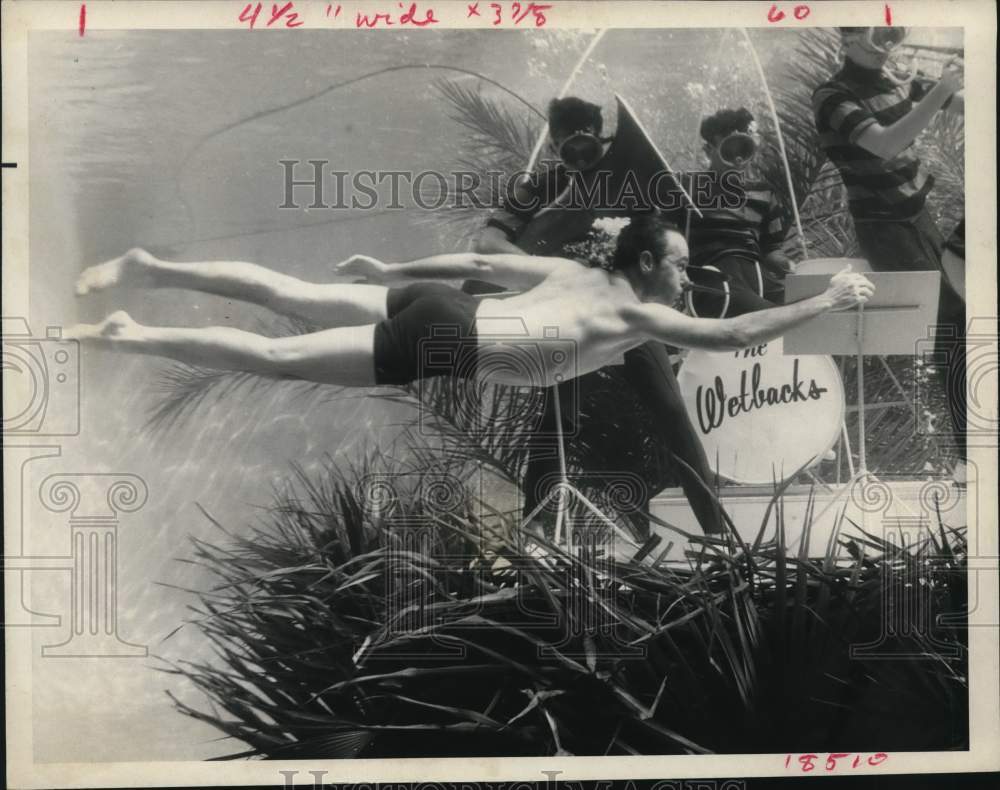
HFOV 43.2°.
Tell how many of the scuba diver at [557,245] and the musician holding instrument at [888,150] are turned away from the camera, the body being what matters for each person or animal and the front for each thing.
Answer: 0

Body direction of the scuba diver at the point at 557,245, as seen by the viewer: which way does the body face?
toward the camera

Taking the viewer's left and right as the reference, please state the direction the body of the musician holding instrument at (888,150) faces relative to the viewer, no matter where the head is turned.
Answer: facing the viewer and to the right of the viewer

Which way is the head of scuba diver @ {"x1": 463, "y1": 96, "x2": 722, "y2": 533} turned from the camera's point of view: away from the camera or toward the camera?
toward the camera

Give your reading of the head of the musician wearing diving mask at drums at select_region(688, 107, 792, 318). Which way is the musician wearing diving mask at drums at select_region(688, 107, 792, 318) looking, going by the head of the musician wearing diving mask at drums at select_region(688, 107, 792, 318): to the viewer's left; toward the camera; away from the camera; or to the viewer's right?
toward the camera

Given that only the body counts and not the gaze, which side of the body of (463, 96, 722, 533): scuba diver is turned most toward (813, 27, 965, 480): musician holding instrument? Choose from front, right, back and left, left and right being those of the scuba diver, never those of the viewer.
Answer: left
